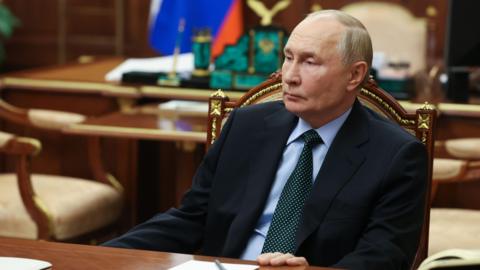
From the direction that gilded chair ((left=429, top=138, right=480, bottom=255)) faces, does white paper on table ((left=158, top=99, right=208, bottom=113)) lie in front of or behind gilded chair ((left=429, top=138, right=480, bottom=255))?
in front

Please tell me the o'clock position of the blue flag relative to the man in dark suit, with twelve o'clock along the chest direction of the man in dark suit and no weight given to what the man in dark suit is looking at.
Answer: The blue flag is roughly at 4 o'clock from the man in dark suit.

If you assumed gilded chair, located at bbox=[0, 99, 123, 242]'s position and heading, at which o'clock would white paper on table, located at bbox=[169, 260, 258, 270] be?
The white paper on table is roughly at 1 o'clock from the gilded chair.

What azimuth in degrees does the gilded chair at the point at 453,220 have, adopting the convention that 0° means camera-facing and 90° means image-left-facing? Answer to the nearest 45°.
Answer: approximately 90°

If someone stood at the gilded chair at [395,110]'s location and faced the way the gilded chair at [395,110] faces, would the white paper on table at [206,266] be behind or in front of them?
in front

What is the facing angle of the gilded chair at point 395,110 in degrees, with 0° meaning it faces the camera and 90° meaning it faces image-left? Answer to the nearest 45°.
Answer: approximately 0°

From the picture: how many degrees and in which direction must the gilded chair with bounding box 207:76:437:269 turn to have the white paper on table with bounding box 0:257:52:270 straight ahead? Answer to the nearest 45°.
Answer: approximately 45° to its right

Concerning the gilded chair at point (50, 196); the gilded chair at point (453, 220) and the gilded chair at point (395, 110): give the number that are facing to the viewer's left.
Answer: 1

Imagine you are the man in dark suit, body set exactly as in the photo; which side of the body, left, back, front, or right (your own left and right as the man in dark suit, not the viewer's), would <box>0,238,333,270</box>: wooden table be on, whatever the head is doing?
front

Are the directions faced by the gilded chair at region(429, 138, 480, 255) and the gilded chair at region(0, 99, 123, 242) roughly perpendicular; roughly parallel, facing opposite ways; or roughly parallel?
roughly parallel, facing opposite ways

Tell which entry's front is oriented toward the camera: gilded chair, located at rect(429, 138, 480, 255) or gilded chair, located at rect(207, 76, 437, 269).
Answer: gilded chair, located at rect(207, 76, 437, 269)

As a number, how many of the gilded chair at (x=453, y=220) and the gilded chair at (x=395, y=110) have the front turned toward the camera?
1

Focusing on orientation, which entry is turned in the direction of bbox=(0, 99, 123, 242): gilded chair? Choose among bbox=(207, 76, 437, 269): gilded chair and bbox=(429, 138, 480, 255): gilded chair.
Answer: bbox=(429, 138, 480, 255): gilded chair

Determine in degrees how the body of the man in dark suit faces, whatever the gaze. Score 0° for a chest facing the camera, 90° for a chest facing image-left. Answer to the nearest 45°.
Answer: approximately 45°

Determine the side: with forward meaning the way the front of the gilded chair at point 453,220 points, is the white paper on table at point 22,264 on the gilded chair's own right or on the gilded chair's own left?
on the gilded chair's own left

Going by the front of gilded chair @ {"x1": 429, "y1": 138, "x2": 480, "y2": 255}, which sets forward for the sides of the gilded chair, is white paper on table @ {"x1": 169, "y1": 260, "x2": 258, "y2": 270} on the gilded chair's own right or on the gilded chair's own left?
on the gilded chair's own left
